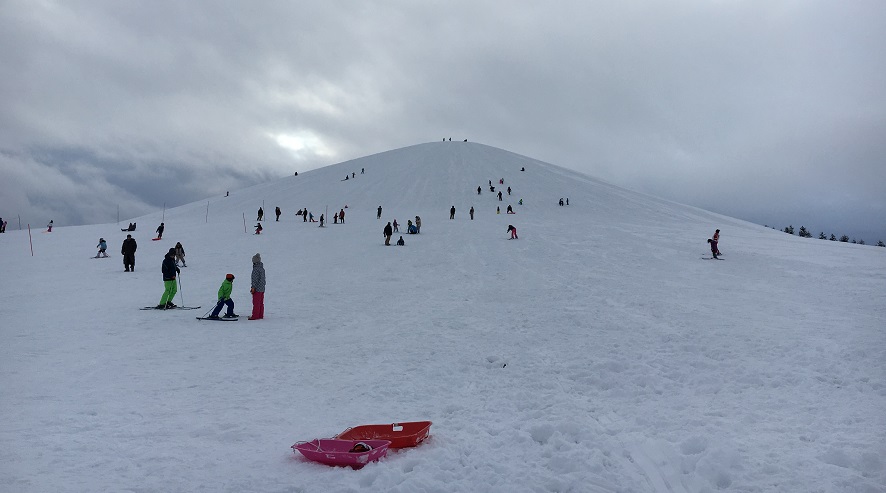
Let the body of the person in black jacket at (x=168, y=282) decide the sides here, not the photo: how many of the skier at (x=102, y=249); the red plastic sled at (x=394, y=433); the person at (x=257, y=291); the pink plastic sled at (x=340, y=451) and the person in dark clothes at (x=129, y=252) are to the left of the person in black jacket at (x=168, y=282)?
2

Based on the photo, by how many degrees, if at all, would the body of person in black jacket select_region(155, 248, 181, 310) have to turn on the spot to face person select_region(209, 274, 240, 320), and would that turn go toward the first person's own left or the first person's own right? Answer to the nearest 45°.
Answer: approximately 45° to the first person's own right

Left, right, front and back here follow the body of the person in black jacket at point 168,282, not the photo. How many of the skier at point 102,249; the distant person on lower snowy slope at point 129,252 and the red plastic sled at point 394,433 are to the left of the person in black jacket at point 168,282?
2

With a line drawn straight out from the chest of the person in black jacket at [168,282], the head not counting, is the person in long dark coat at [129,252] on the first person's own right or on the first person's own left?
on the first person's own left

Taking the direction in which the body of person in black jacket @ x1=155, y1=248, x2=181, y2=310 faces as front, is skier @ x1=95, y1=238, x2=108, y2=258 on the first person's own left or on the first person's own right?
on the first person's own left

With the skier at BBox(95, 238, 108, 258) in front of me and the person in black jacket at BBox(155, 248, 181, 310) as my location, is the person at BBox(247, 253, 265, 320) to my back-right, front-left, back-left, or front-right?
back-right
